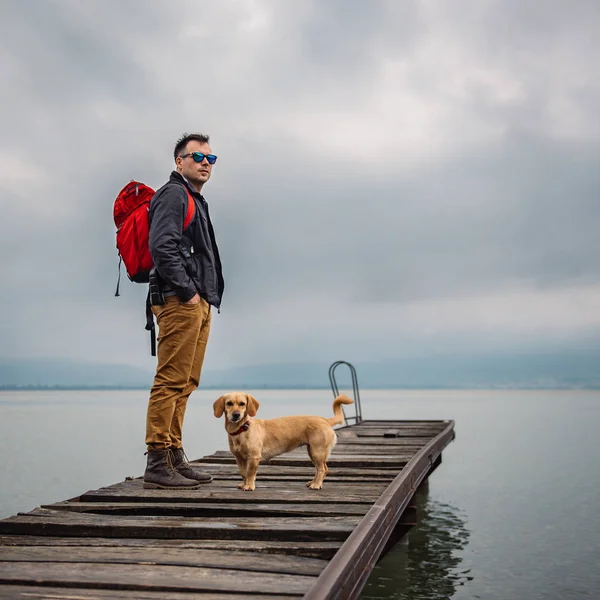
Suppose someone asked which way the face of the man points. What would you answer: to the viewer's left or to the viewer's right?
to the viewer's right

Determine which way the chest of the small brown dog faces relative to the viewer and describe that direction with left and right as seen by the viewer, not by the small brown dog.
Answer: facing to the left of the viewer

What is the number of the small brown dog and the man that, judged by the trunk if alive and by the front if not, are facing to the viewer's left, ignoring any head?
1

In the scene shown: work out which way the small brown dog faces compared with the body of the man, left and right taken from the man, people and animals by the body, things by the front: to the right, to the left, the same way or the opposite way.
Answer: the opposite way

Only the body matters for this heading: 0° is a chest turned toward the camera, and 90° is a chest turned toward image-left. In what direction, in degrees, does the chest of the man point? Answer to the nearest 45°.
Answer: approximately 270°
